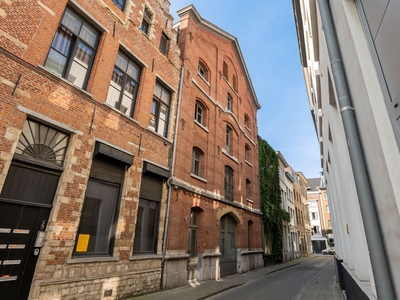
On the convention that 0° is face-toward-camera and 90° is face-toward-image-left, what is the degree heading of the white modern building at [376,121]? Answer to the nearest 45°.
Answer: approximately 90°

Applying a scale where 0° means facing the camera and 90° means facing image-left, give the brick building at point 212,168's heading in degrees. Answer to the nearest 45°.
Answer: approximately 315°

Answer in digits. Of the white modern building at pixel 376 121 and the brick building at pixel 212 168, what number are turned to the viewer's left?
1

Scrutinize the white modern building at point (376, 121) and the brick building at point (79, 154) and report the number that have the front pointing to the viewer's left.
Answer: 1

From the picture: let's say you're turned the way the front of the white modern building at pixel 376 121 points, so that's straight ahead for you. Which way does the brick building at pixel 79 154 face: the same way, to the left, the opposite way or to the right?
the opposite way

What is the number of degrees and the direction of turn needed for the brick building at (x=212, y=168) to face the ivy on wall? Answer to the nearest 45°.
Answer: approximately 90° to its left

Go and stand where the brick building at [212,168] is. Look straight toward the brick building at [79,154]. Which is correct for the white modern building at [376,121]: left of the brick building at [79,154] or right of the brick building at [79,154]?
left

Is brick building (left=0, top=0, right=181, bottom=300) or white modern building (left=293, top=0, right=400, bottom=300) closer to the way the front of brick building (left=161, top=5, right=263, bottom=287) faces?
the white modern building

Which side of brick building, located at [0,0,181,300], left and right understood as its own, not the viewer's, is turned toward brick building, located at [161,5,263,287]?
left

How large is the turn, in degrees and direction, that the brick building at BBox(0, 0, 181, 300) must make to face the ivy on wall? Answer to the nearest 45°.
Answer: approximately 90° to its left

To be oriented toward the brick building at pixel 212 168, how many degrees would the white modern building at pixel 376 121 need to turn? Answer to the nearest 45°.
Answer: approximately 45° to its right

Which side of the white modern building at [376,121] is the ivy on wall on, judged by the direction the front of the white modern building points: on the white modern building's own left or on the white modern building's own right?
on the white modern building's own right

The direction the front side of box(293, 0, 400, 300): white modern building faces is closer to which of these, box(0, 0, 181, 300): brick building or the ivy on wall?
the brick building
